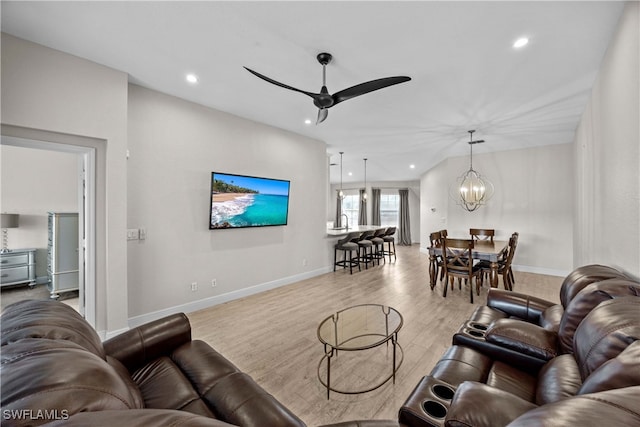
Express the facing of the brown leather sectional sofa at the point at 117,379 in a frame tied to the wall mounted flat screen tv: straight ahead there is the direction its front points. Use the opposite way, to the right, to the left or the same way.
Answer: to the left

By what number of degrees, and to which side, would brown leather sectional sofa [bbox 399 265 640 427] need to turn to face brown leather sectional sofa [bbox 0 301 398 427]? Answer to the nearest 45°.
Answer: approximately 45° to its left

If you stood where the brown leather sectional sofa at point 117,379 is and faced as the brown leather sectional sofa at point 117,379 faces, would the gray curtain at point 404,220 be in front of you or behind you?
in front

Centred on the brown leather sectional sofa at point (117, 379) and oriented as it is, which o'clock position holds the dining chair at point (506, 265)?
The dining chair is roughly at 1 o'clock from the brown leather sectional sofa.

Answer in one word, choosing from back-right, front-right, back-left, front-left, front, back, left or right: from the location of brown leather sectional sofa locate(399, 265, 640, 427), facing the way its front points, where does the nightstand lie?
front

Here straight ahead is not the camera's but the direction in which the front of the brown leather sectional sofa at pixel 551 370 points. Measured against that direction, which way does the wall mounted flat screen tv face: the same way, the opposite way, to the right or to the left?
the opposite way

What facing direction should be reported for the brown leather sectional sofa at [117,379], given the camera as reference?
facing away from the viewer and to the right of the viewer

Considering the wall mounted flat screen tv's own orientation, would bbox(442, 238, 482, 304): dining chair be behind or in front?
in front

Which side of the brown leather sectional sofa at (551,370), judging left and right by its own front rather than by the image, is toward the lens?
left

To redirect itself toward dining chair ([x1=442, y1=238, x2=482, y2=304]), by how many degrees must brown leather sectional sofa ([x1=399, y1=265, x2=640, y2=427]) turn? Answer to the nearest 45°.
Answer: approximately 90° to its right

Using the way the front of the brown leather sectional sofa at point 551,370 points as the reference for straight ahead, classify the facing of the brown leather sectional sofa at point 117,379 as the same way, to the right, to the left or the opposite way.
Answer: to the right

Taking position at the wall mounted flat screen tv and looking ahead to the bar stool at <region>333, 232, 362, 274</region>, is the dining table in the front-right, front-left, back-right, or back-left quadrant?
front-right

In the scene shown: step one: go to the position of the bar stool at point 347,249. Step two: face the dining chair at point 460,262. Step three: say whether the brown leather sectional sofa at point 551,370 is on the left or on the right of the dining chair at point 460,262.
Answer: right

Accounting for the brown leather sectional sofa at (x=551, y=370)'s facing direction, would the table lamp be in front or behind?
in front

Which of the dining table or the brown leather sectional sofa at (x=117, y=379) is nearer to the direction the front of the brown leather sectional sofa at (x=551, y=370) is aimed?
the brown leather sectional sofa

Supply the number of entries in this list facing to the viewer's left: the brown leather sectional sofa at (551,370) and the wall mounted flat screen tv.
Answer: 1

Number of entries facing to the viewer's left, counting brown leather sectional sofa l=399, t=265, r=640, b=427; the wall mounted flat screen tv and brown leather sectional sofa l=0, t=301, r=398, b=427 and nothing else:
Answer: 1

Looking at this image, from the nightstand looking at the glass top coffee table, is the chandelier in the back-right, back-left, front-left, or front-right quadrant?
front-left
